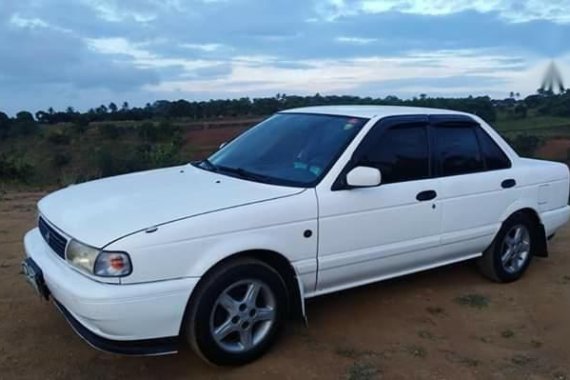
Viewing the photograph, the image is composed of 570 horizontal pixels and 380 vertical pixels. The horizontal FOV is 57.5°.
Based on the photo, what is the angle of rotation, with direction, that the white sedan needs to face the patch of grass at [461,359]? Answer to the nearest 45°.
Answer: approximately 135° to its left

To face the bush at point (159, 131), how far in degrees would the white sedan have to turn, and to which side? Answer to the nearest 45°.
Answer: approximately 135° to its right

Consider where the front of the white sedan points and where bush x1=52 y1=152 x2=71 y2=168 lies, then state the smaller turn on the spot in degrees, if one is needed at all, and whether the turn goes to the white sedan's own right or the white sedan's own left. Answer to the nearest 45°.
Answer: approximately 90° to the white sedan's own right

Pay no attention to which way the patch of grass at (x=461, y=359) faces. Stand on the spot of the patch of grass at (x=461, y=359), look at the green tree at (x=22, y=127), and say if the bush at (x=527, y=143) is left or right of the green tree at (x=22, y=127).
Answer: right

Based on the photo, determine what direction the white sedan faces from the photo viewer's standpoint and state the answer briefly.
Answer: facing the viewer and to the left of the viewer

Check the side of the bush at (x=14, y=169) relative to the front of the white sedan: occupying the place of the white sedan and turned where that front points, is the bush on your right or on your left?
on your right

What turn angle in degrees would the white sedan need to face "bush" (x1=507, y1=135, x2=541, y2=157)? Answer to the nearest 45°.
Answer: approximately 180°

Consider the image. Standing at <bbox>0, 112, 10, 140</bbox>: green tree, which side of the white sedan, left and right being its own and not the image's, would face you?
right

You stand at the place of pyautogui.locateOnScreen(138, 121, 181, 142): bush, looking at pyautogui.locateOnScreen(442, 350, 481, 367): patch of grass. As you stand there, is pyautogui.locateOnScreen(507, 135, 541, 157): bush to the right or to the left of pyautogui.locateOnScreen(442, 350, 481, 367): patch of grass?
left

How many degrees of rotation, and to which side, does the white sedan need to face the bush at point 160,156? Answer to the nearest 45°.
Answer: approximately 135° to its right

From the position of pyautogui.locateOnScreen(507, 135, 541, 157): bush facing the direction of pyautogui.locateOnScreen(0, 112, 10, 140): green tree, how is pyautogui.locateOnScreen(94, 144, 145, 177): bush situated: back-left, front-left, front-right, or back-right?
front-left
